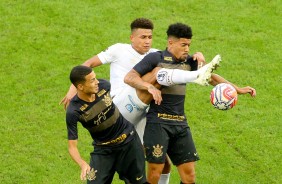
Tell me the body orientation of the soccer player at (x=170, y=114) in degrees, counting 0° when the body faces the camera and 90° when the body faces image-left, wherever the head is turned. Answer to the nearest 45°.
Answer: approximately 315°

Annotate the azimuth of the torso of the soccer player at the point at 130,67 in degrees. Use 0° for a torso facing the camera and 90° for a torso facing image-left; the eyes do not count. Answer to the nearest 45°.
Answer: approximately 315°

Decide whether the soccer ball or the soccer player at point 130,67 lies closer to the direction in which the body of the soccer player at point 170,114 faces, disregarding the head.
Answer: the soccer ball

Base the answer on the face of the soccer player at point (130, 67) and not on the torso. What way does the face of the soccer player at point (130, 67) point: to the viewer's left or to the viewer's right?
to the viewer's right

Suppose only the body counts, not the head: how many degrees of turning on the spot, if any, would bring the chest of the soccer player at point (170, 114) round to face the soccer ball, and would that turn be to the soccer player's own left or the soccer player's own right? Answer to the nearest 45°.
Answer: approximately 45° to the soccer player's own left
